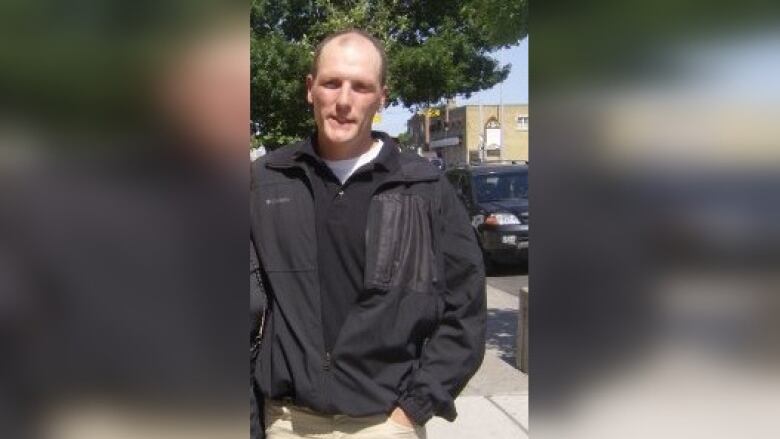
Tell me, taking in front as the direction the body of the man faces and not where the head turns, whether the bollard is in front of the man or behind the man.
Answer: behind

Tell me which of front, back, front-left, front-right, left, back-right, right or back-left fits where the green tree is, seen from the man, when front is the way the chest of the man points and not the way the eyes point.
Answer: back

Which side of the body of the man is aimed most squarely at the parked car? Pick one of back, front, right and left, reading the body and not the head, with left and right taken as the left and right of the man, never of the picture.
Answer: back

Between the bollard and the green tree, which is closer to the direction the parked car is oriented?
the bollard

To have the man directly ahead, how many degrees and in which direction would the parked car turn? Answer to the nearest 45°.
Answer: approximately 45° to its right

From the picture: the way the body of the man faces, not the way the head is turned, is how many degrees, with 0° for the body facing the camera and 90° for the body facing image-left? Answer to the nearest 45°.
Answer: approximately 0°

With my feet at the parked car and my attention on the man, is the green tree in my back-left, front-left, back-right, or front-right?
back-right
